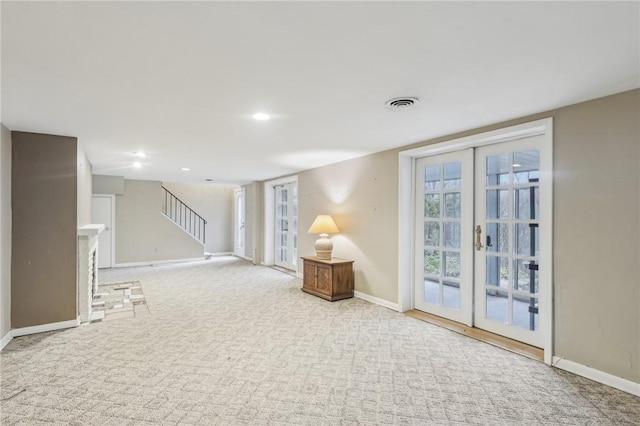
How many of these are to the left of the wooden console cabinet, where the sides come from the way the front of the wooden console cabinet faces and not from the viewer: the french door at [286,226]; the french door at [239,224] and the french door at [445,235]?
1

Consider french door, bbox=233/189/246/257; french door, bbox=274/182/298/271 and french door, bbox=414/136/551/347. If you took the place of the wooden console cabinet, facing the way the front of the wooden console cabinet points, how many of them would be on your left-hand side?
1

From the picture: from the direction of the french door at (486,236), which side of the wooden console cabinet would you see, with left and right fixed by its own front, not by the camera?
left

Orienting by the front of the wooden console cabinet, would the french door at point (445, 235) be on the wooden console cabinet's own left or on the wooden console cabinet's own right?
on the wooden console cabinet's own left

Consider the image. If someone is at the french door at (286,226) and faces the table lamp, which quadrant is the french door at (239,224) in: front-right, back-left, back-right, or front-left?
back-right

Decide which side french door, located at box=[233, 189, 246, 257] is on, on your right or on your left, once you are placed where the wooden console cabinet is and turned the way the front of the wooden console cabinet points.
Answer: on your right

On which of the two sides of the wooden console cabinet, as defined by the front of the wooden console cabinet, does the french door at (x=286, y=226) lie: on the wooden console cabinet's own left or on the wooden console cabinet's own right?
on the wooden console cabinet's own right

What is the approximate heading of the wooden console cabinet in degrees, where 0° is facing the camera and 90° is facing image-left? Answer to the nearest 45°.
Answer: approximately 45°
